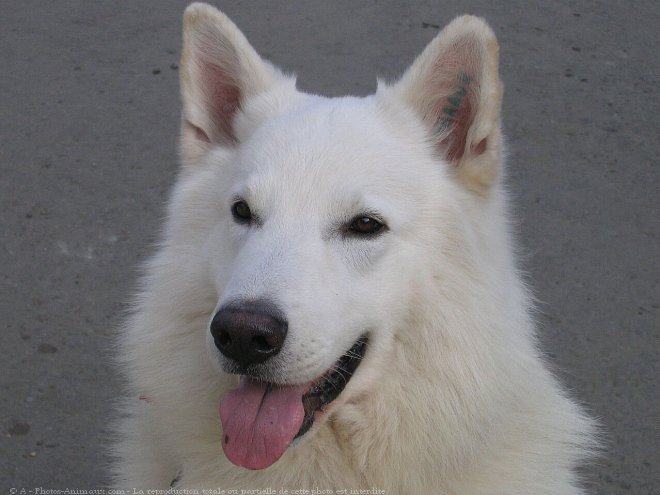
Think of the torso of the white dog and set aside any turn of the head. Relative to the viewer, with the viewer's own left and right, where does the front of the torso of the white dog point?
facing the viewer and to the left of the viewer
